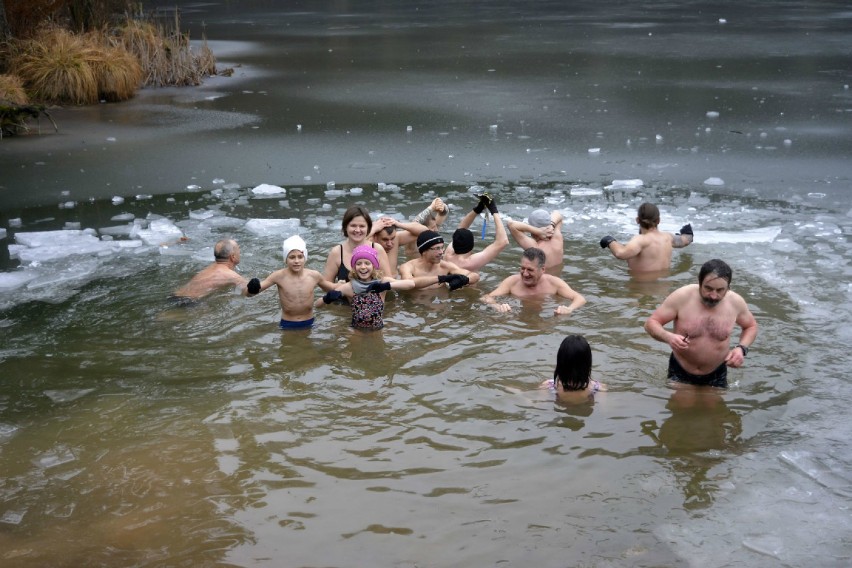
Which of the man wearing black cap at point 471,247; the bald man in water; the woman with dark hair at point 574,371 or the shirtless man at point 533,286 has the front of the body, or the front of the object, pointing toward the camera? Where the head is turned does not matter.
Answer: the shirtless man

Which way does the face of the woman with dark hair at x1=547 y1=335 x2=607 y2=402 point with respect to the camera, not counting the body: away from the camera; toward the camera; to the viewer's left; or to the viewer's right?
away from the camera

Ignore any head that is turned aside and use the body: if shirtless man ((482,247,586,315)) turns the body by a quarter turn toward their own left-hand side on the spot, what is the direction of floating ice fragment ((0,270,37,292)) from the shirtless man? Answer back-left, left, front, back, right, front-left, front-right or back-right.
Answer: back

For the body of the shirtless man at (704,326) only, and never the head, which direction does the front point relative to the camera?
toward the camera

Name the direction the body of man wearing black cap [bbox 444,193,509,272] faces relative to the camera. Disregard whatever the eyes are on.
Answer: away from the camera

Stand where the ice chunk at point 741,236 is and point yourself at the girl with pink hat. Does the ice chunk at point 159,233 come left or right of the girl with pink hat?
right

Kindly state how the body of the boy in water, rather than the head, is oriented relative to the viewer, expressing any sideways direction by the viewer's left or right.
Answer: facing the viewer

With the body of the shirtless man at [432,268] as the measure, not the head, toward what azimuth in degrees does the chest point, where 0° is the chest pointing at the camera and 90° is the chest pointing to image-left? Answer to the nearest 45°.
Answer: approximately 315°

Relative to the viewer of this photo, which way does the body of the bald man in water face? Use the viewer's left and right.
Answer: facing away from the viewer and to the right of the viewer

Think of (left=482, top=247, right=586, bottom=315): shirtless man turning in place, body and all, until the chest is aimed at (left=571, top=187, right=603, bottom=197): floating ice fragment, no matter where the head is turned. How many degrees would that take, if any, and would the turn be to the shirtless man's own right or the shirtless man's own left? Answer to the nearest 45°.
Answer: approximately 180°

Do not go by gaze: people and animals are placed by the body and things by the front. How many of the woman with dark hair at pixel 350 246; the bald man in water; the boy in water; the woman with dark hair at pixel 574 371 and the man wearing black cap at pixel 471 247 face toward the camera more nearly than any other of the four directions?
2

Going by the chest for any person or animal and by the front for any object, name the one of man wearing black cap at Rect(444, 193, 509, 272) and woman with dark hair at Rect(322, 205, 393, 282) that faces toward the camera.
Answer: the woman with dark hair

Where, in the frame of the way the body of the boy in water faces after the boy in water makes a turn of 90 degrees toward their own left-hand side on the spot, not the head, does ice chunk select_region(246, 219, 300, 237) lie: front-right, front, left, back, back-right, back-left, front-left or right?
left

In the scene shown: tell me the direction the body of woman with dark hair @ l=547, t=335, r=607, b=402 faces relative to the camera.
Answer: away from the camera

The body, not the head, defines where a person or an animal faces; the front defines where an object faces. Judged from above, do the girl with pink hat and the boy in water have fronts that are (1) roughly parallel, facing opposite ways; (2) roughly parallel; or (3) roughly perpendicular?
roughly parallel

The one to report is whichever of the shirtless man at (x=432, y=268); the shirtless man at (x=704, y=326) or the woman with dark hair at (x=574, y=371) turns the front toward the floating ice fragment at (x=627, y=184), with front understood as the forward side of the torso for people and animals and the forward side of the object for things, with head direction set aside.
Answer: the woman with dark hair

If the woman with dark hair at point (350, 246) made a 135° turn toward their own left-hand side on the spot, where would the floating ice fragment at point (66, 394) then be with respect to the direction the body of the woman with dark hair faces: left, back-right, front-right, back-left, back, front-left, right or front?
back
